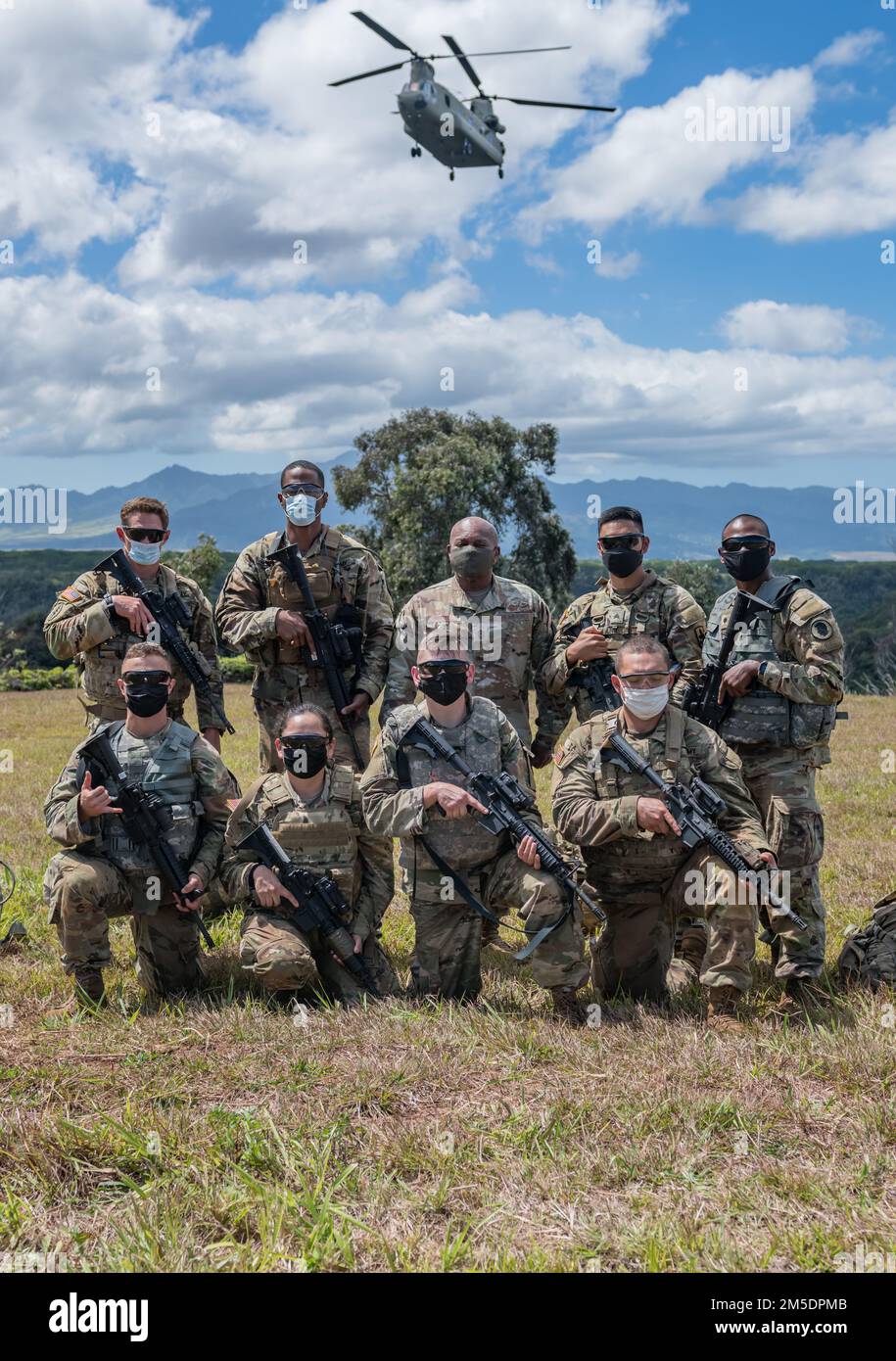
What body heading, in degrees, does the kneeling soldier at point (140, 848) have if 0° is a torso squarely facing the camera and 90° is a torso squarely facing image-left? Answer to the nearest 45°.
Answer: approximately 0°

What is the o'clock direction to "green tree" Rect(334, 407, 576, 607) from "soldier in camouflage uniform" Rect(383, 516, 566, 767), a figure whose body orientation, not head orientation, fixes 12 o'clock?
The green tree is roughly at 6 o'clock from the soldier in camouflage uniform.

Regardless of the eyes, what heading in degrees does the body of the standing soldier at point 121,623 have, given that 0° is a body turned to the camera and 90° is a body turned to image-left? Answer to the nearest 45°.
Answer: approximately 0°

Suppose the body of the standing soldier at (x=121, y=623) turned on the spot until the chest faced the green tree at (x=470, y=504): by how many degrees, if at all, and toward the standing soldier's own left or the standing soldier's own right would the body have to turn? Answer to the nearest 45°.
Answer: approximately 180°

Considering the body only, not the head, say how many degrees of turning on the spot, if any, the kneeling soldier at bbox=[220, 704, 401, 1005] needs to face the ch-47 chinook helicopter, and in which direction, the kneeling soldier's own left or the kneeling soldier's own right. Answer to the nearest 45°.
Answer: approximately 180°

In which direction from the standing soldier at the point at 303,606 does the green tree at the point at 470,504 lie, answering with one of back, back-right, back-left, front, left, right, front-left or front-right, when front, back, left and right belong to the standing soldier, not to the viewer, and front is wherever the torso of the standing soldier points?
back

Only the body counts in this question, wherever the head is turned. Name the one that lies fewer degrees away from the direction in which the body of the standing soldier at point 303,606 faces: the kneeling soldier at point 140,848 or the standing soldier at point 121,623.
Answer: the kneeling soldier
